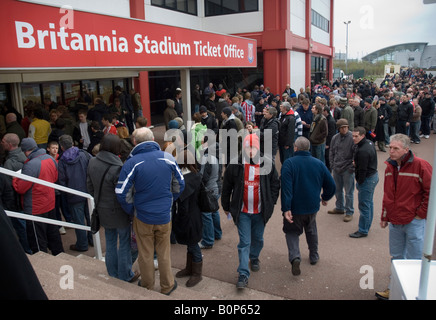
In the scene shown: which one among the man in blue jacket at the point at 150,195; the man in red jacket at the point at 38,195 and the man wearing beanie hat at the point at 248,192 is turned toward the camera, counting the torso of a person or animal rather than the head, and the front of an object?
the man wearing beanie hat

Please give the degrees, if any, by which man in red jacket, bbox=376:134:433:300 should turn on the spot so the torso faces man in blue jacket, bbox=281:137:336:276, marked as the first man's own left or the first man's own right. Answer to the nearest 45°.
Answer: approximately 45° to the first man's own right

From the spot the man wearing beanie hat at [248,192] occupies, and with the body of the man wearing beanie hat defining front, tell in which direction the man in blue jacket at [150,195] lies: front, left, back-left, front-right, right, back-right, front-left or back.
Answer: front-right

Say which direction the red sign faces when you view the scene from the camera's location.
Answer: facing the viewer and to the right of the viewer

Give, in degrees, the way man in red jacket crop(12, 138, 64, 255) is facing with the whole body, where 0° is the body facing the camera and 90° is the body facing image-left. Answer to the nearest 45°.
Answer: approximately 135°

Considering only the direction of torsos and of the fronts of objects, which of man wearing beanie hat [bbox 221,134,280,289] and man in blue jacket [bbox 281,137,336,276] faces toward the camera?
the man wearing beanie hat

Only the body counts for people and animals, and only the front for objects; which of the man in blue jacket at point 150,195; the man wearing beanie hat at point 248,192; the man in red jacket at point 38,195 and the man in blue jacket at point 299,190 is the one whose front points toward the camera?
the man wearing beanie hat

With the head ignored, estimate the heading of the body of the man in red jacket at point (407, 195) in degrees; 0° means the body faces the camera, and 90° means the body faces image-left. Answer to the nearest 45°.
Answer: approximately 45°

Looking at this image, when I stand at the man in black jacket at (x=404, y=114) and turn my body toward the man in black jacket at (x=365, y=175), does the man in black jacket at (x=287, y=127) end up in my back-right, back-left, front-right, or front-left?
front-right

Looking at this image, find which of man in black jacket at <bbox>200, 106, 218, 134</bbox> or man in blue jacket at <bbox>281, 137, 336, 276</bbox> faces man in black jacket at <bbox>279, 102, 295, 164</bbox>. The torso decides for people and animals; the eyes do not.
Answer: the man in blue jacket

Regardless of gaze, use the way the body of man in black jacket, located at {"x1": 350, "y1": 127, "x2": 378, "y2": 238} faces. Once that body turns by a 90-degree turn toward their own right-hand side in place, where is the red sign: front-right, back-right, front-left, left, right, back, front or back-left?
left

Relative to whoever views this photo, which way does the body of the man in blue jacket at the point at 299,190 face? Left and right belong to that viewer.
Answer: facing away from the viewer

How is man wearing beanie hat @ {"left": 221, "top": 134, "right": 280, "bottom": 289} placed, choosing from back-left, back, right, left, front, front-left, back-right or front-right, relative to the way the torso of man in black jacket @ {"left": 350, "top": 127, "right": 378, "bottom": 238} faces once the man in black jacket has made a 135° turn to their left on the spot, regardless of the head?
right

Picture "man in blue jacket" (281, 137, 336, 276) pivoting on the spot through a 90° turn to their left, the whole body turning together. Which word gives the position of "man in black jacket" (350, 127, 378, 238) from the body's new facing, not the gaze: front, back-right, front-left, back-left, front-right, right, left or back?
back-right

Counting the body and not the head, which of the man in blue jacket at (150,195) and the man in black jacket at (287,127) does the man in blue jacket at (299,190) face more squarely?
the man in black jacket
